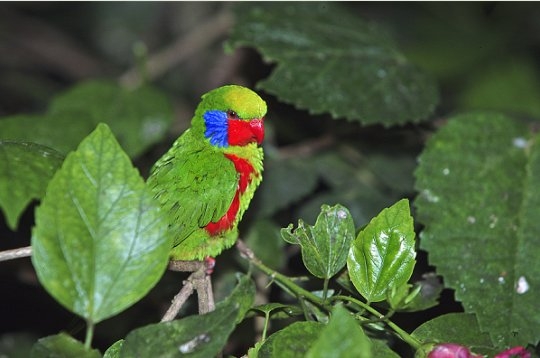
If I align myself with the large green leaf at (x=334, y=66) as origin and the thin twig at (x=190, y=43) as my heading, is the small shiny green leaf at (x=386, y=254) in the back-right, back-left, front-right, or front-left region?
back-left

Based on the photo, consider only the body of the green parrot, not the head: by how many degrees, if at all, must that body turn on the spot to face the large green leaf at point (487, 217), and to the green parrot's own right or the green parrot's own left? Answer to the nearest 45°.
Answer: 0° — it already faces it

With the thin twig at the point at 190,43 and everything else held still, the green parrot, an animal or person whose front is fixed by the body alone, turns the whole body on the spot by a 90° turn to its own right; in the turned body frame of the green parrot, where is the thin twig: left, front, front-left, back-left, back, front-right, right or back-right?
back

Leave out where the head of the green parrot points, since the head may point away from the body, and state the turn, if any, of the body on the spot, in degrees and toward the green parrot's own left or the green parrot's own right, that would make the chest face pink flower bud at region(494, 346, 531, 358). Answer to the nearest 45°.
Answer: approximately 45° to the green parrot's own right

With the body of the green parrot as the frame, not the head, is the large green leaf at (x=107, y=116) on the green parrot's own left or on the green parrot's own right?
on the green parrot's own left

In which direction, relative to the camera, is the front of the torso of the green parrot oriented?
to the viewer's right

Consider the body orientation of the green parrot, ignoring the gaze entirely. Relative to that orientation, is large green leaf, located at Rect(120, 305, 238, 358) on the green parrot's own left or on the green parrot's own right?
on the green parrot's own right
